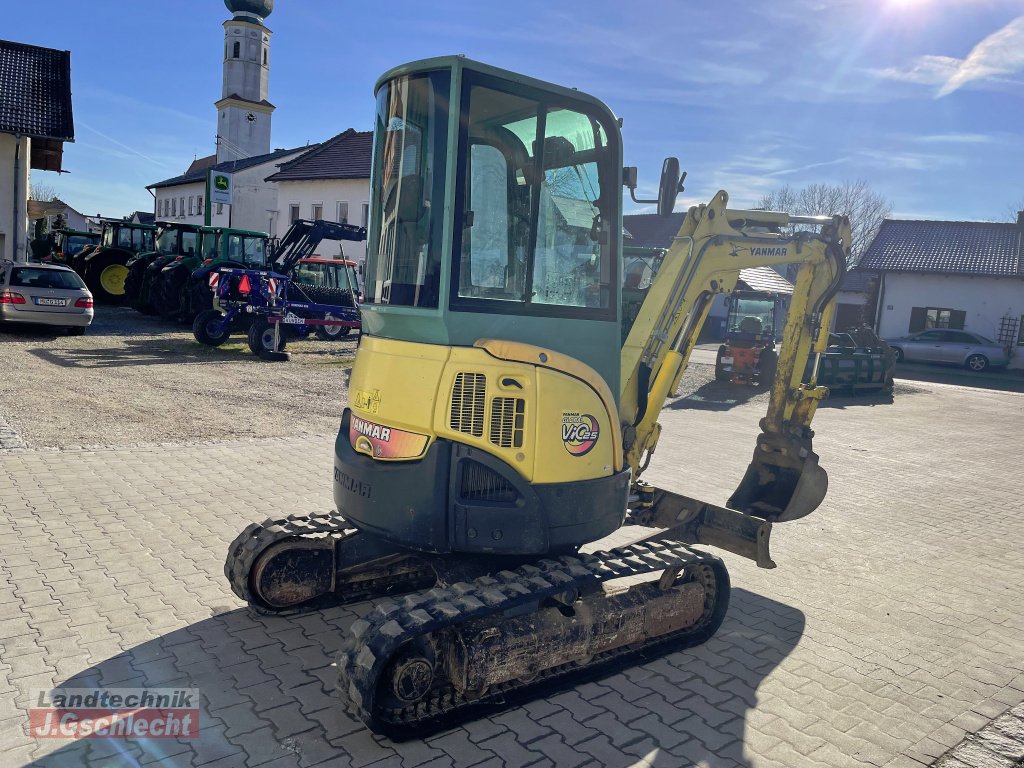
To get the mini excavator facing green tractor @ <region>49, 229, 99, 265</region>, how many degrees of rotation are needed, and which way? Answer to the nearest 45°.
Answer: approximately 90° to its left

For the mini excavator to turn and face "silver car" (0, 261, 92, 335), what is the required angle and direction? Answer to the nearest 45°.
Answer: approximately 90° to its left

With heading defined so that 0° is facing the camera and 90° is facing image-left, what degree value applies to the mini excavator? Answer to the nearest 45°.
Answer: approximately 225°

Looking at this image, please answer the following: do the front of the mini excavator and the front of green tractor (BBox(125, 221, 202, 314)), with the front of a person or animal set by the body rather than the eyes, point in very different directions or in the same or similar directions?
very different directions

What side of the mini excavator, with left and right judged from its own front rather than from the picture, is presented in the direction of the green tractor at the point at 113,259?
left

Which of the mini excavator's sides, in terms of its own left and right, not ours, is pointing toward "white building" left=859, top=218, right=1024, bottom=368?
front

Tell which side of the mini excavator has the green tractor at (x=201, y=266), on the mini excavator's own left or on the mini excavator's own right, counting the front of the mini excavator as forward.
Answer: on the mini excavator's own left

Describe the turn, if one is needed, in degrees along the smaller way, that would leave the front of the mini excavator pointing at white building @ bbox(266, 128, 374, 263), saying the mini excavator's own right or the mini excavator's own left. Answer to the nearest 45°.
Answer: approximately 45° to the mini excavator's own left
